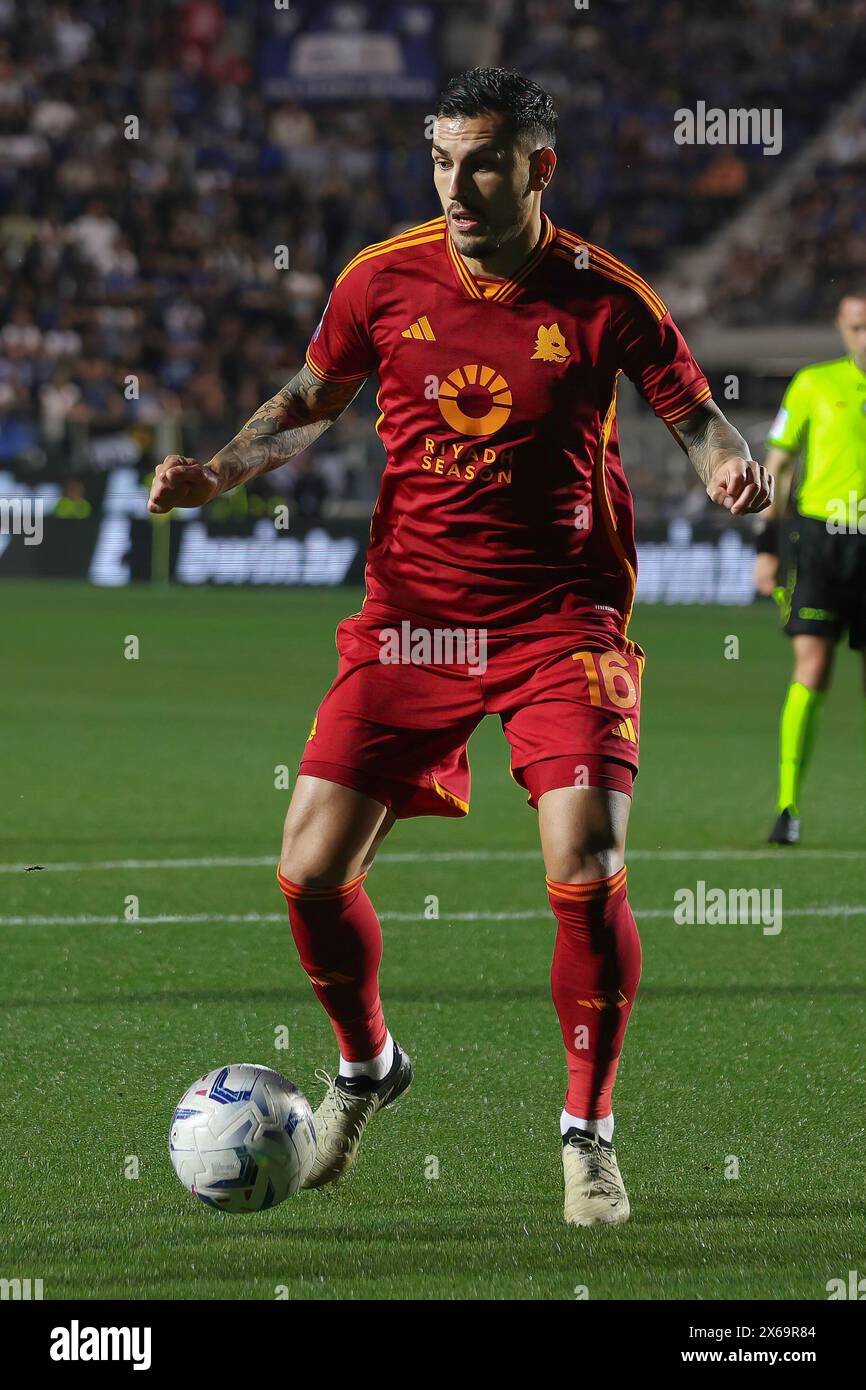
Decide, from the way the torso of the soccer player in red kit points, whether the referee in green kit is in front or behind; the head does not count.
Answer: behind

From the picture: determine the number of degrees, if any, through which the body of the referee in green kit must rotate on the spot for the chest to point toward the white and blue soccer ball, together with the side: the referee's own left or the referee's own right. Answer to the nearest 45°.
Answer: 0° — they already face it

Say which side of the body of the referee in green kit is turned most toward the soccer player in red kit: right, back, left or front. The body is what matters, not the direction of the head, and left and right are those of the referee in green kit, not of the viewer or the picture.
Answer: front

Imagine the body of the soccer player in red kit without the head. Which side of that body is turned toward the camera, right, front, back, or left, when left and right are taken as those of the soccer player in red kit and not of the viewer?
front

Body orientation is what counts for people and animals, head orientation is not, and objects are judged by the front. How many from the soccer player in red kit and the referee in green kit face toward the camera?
2

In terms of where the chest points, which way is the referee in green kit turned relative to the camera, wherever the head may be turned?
toward the camera

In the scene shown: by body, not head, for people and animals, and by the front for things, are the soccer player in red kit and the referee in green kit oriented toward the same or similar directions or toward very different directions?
same or similar directions

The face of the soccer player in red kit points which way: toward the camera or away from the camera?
toward the camera
